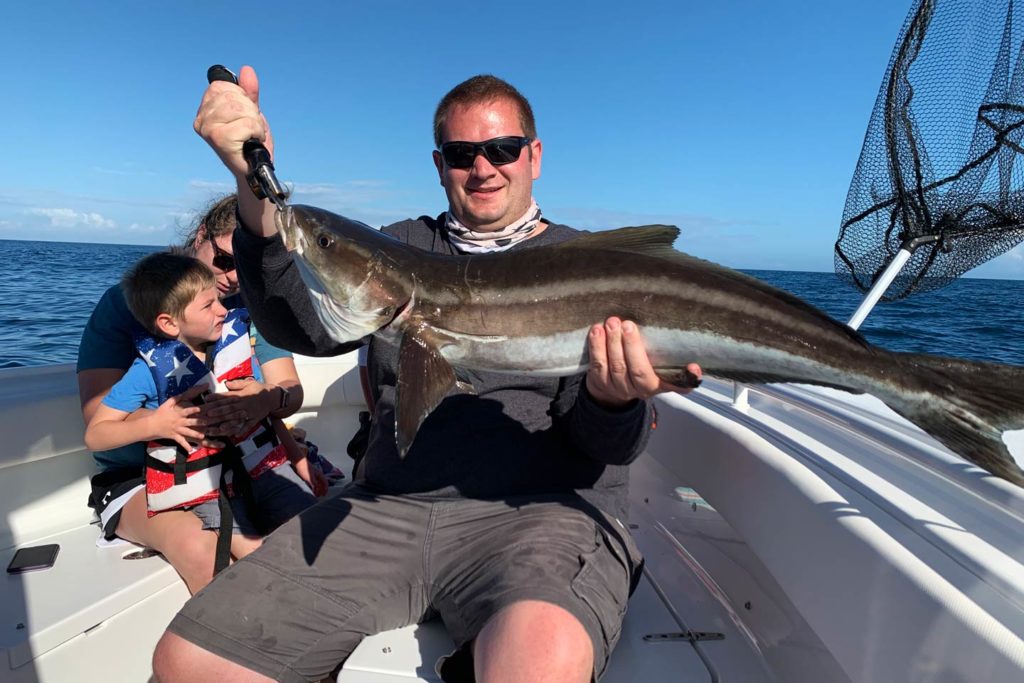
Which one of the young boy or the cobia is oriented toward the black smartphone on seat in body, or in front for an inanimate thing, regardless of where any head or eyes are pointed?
the cobia

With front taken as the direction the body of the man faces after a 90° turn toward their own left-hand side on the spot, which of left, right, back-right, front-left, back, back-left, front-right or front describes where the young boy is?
back-left

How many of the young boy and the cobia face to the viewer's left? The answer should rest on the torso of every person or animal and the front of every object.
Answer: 1

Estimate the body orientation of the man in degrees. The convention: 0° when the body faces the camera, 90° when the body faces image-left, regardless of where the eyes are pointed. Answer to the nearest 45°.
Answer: approximately 0°

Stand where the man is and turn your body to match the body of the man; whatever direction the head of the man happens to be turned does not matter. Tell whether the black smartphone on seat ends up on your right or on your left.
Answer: on your right

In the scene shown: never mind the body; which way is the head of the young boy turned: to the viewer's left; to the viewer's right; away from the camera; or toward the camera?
to the viewer's right

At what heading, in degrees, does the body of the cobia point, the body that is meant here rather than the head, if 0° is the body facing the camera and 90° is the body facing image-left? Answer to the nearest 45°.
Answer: approximately 90°
